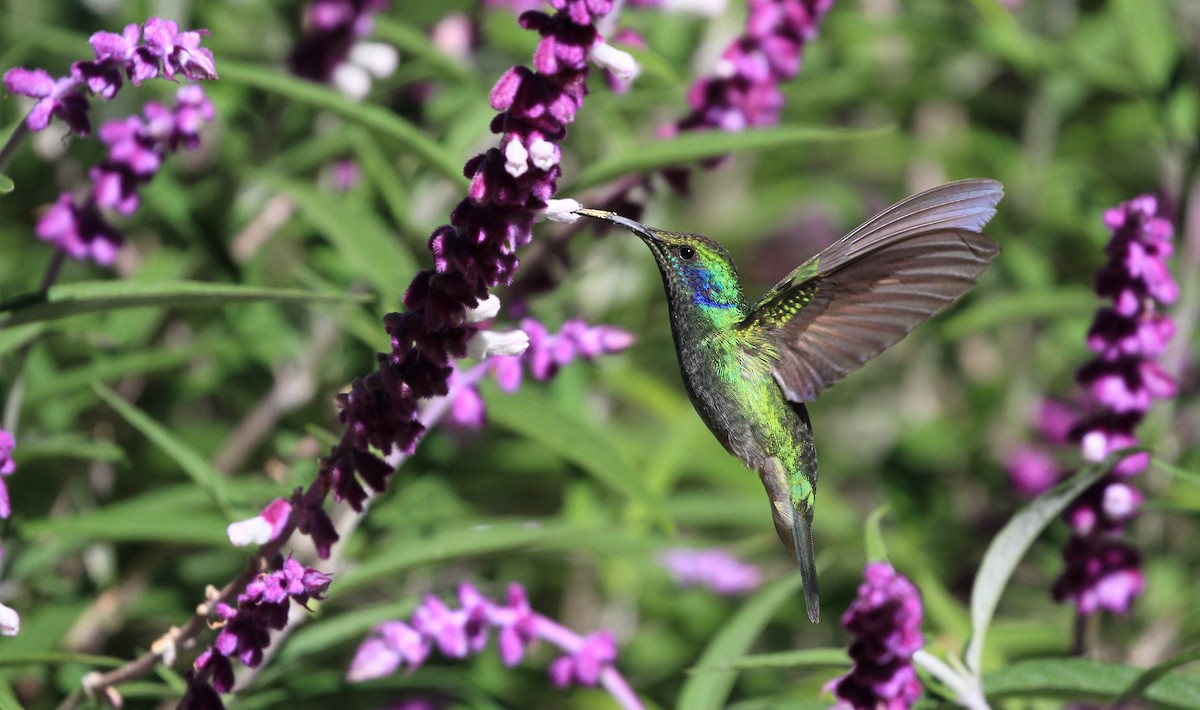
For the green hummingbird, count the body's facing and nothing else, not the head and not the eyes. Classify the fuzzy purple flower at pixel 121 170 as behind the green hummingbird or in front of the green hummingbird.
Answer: in front

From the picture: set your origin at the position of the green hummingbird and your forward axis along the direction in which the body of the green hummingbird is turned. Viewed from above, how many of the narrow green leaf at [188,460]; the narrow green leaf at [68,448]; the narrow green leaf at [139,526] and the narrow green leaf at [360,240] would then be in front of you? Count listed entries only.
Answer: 4

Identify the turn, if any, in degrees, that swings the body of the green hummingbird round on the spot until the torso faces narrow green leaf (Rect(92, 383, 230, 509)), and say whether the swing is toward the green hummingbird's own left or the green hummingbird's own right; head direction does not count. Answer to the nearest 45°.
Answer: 0° — it already faces it

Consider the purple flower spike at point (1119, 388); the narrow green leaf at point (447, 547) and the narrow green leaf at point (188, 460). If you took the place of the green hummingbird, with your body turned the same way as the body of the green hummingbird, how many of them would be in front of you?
2

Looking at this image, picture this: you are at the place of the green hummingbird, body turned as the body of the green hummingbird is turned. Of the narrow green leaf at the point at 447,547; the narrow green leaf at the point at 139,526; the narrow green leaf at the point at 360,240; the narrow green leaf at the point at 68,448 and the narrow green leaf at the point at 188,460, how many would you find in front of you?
5

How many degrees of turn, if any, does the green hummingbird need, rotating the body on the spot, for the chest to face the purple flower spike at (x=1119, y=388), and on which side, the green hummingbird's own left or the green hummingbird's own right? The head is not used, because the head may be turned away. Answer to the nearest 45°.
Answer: approximately 135° to the green hummingbird's own right

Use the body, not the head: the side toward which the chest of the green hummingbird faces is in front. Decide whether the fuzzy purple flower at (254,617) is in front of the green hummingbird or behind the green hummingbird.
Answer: in front

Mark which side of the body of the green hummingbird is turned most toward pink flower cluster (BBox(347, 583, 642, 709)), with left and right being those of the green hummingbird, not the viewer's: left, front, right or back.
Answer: front

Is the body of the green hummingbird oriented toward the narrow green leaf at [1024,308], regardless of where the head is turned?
no

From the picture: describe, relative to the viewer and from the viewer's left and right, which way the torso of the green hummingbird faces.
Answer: facing to the left of the viewer
